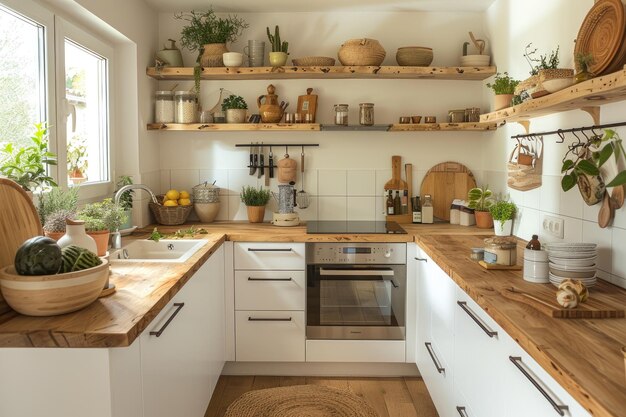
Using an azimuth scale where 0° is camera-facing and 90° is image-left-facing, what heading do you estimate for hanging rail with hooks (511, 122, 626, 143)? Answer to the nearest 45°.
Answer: approximately 45°

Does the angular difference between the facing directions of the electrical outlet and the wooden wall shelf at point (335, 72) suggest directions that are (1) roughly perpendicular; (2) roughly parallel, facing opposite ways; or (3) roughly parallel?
roughly perpendicular

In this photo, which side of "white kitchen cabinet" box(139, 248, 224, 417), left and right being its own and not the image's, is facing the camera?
right

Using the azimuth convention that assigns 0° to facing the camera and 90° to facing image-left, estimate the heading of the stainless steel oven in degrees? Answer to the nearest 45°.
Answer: approximately 0°

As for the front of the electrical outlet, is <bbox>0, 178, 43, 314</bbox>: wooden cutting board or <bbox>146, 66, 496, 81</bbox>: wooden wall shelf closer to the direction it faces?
the wooden cutting board

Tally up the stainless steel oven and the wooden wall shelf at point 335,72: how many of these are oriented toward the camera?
2

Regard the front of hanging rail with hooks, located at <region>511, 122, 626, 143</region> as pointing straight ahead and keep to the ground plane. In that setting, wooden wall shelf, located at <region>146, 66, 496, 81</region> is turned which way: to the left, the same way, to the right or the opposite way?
to the left

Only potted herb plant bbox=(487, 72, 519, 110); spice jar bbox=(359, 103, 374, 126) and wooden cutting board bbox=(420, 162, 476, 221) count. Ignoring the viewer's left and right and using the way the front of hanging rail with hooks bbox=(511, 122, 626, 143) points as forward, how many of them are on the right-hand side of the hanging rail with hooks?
3
